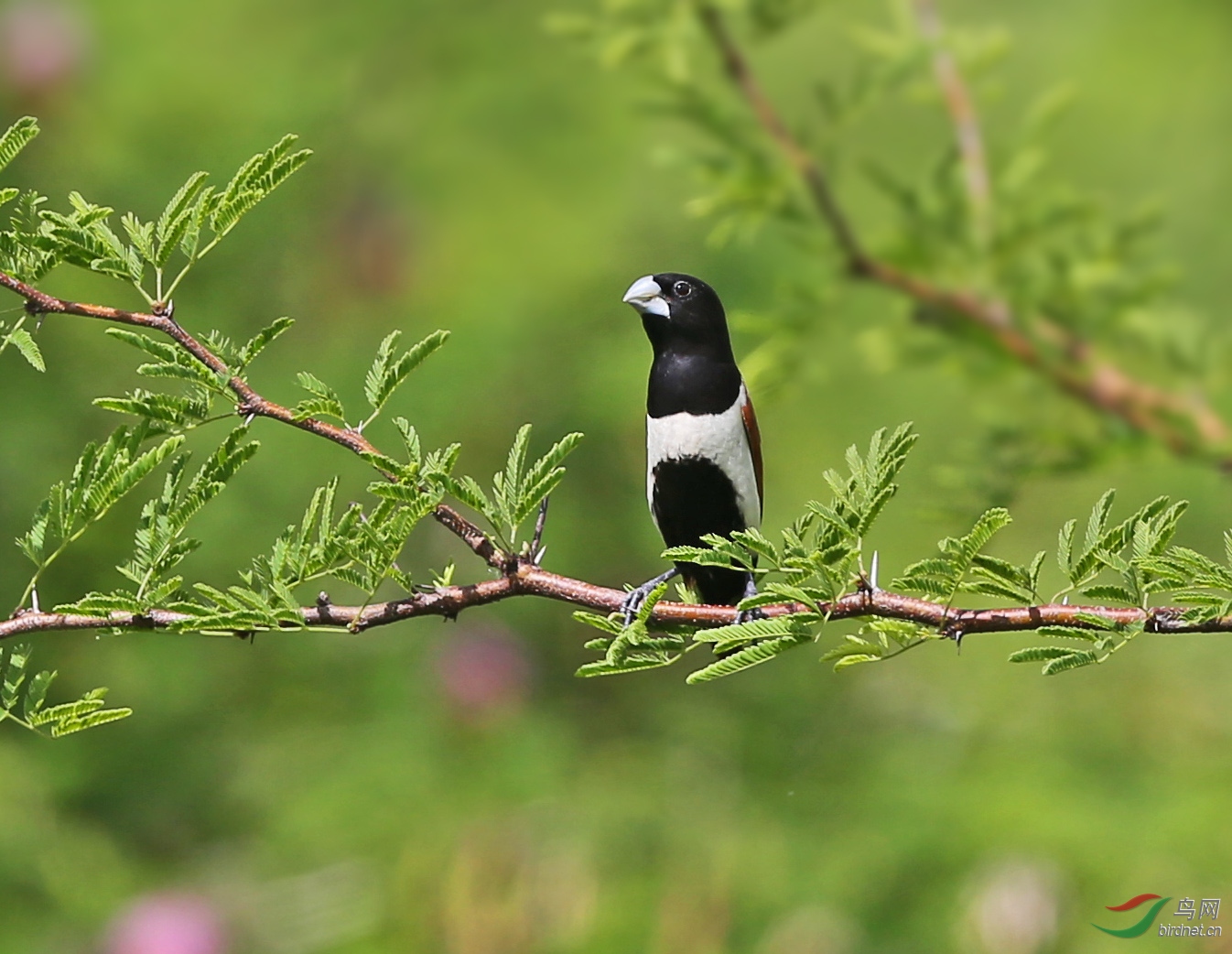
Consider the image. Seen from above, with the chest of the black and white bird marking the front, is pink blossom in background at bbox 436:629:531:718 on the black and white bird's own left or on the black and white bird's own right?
on the black and white bird's own right

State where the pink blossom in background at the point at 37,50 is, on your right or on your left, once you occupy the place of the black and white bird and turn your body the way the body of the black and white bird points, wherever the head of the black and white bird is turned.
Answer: on your right

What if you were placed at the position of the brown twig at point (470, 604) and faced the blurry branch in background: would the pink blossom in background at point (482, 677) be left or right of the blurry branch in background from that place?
left

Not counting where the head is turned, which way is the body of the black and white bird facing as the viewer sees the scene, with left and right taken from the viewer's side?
facing the viewer and to the left of the viewer

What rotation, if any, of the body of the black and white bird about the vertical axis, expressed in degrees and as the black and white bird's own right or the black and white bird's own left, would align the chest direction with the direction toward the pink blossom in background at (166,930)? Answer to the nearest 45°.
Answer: approximately 90° to the black and white bird's own right
